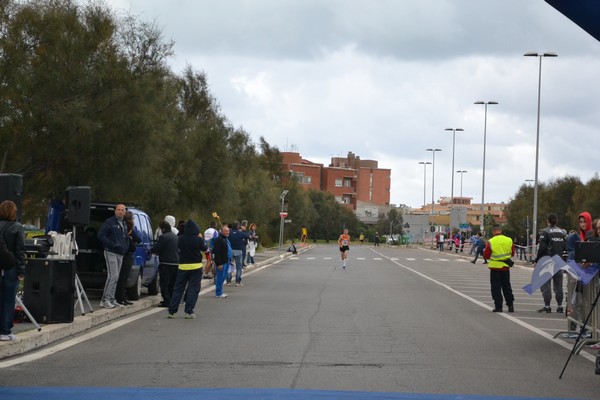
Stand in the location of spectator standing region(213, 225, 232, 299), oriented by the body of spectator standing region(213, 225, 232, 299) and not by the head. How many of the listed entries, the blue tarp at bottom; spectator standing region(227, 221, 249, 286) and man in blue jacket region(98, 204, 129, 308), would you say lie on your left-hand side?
1

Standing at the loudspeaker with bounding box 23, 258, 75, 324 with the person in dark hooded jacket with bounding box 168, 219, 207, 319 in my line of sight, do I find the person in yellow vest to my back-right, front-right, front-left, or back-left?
front-right

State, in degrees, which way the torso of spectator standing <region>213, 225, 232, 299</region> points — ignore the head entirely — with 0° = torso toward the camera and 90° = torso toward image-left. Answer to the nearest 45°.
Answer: approximately 270°

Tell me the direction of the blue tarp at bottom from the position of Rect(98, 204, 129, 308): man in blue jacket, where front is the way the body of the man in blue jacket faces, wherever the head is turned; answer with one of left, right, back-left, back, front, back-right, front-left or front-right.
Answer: front-right

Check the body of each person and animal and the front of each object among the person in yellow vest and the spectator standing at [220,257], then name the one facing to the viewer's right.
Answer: the spectator standing

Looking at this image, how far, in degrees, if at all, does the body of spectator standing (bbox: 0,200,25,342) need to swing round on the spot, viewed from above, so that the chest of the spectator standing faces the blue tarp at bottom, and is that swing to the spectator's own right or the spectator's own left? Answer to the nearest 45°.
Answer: approximately 90° to the spectator's own right
